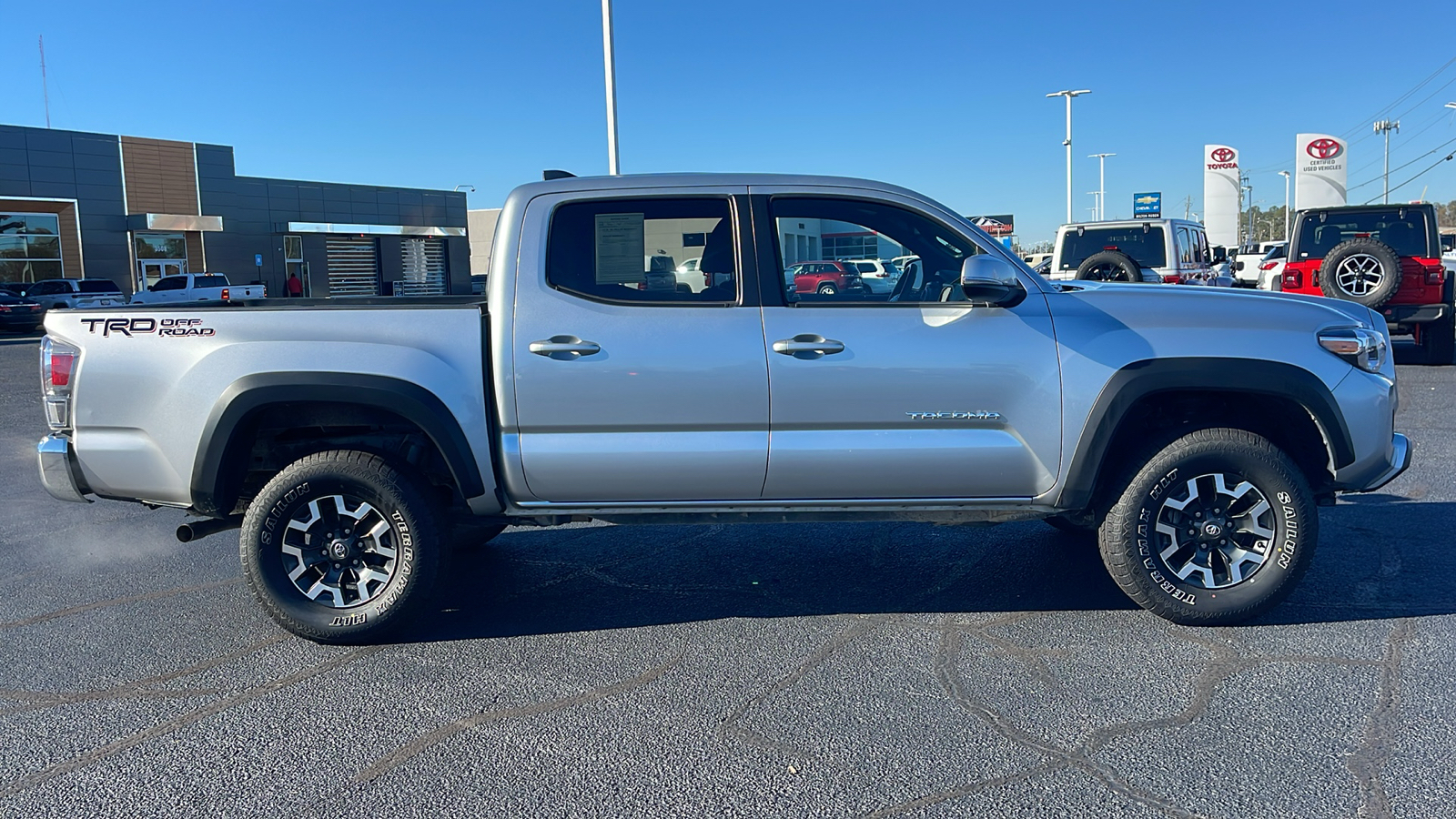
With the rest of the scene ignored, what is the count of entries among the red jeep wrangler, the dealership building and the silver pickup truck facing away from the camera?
1

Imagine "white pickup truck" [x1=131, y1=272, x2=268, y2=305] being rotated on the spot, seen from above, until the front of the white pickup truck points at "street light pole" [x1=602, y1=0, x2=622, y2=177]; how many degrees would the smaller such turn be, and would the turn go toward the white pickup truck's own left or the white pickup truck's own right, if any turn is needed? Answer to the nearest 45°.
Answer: approximately 135° to the white pickup truck's own left

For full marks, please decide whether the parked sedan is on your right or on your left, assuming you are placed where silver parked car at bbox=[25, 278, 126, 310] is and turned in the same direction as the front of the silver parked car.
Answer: on your left

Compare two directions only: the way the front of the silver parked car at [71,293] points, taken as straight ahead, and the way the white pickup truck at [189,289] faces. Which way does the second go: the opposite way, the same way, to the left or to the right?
the same way

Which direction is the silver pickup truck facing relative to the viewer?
to the viewer's right

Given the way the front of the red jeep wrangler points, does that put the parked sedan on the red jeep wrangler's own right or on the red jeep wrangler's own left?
on the red jeep wrangler's own left

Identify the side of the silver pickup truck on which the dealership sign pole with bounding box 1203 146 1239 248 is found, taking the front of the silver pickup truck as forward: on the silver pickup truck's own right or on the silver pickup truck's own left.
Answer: on the silver pickup truck's own left

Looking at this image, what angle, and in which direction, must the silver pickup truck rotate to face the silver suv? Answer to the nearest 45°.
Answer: approximately 45° to its left

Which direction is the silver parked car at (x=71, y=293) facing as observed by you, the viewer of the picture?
facing away from the viewer and to the left of the viewer

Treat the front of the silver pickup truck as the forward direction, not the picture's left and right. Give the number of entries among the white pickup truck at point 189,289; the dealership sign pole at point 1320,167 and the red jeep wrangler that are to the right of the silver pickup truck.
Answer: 0

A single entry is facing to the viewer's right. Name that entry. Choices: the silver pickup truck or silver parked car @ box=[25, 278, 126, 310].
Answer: the silver pickup truck

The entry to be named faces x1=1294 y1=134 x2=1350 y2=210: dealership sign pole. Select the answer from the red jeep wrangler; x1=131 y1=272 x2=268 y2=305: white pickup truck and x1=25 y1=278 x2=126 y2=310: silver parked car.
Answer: the red jeep wrangler

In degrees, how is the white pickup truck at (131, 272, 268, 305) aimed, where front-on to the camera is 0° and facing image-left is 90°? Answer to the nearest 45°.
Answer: approximately 135°

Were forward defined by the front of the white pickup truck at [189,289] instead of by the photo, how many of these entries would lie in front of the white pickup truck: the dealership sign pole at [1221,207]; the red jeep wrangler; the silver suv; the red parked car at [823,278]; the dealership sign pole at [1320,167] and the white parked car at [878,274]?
0

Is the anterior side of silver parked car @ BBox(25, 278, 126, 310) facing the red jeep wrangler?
no

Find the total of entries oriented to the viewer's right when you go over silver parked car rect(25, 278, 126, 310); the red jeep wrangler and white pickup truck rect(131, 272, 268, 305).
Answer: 0

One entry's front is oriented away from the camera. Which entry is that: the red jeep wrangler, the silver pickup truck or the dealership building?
the red jeep wrangler

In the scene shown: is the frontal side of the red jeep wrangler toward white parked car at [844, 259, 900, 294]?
no

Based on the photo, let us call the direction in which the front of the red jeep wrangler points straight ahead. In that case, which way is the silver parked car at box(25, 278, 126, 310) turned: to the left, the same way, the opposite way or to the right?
to the left
